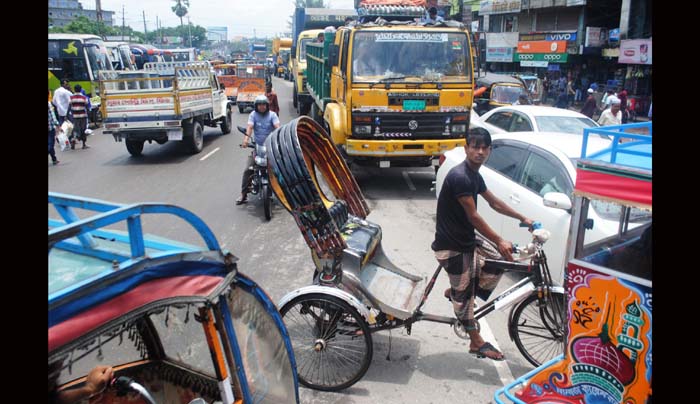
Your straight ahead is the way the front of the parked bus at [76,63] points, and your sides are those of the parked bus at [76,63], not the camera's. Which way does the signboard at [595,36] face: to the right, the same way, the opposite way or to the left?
to the right

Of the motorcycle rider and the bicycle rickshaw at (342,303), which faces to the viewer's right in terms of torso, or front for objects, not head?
the bicycle rickshaw

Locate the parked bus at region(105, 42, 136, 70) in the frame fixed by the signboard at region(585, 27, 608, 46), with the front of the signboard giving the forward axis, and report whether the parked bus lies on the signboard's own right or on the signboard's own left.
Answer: on the signboard's own right

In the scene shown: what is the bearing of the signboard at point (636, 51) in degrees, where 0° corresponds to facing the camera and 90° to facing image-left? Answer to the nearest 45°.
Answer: approximately 45°
